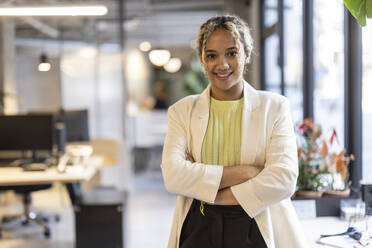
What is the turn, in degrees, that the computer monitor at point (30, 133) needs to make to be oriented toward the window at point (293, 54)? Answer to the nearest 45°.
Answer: approximately 90° to its left

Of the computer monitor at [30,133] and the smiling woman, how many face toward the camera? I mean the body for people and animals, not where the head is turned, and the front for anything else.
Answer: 2

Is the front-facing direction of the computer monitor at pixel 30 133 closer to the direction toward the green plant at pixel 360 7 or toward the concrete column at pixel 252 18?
the green plant

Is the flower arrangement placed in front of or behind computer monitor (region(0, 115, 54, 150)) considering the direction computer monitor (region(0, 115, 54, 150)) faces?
in front

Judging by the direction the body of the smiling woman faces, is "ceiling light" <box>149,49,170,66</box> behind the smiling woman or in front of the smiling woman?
behind

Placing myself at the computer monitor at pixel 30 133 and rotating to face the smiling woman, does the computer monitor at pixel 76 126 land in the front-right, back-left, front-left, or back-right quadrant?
back-left

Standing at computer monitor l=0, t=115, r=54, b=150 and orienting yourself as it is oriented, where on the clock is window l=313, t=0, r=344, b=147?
The window is roughly at 10 o'clock from the computer monitor.
